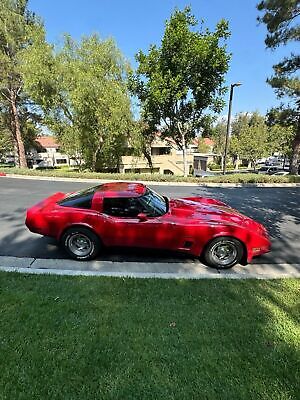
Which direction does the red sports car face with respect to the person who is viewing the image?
facing to the right of the viewer

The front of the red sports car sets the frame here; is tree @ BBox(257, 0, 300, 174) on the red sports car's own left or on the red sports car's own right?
on the red sports car's own left

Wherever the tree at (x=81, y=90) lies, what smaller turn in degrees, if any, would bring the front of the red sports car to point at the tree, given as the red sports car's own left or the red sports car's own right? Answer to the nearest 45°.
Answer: approximately 90° to the red sports car's own left

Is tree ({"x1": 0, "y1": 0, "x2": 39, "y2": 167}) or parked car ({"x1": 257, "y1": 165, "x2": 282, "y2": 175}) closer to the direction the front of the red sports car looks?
the parked car

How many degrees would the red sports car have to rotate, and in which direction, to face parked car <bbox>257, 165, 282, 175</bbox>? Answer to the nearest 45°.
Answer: approximately 45° to its left

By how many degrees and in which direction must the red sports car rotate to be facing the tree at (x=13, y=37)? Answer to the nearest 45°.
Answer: approximately 135° to its left

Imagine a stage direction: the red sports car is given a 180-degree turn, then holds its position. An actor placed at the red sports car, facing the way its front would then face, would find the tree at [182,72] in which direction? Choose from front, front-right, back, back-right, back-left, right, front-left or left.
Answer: right
